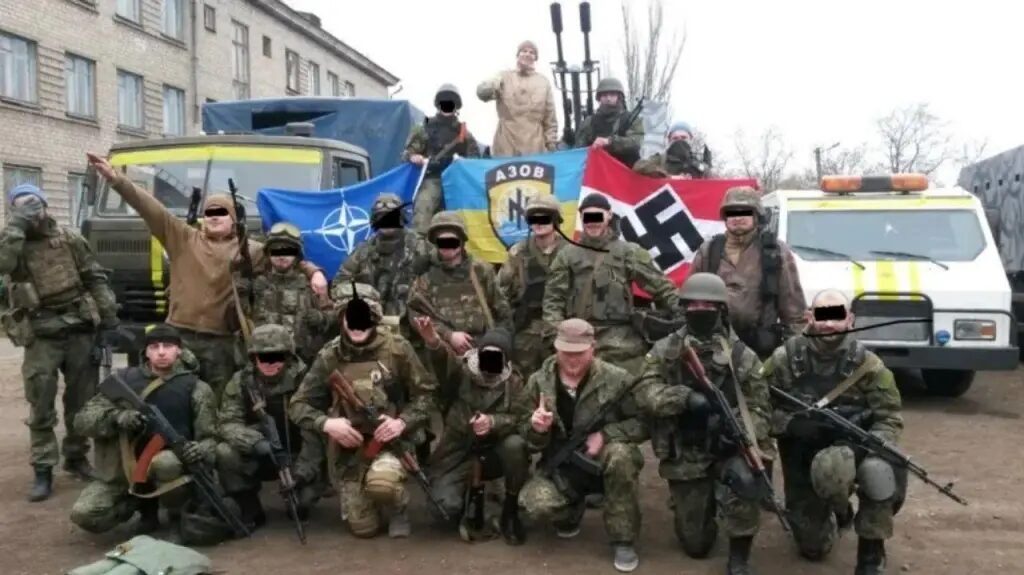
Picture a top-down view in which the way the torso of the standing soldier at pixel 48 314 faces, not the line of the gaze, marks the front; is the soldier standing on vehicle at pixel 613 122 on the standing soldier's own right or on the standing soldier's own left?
on the standing soldier's own left

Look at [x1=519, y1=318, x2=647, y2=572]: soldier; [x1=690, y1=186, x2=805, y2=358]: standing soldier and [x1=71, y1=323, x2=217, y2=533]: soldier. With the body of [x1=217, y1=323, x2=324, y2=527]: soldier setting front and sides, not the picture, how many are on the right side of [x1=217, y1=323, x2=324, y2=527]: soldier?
1

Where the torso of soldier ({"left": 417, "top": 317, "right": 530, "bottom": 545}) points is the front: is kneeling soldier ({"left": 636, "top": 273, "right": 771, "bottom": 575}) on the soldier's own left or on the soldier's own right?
on the soldier's own left

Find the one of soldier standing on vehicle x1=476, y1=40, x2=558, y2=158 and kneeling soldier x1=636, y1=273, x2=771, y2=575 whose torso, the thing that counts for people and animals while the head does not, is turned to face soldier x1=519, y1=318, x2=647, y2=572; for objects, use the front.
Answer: the soldier standing on vehicle

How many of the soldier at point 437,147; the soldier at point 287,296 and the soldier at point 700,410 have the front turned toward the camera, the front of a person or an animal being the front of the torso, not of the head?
3

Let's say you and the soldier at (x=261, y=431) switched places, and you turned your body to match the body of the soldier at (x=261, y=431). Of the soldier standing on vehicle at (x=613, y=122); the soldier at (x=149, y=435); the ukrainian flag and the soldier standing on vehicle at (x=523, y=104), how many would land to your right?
1

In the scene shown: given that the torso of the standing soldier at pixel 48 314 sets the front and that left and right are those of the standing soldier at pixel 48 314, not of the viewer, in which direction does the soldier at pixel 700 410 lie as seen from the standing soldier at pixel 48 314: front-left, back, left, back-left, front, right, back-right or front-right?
front-left
